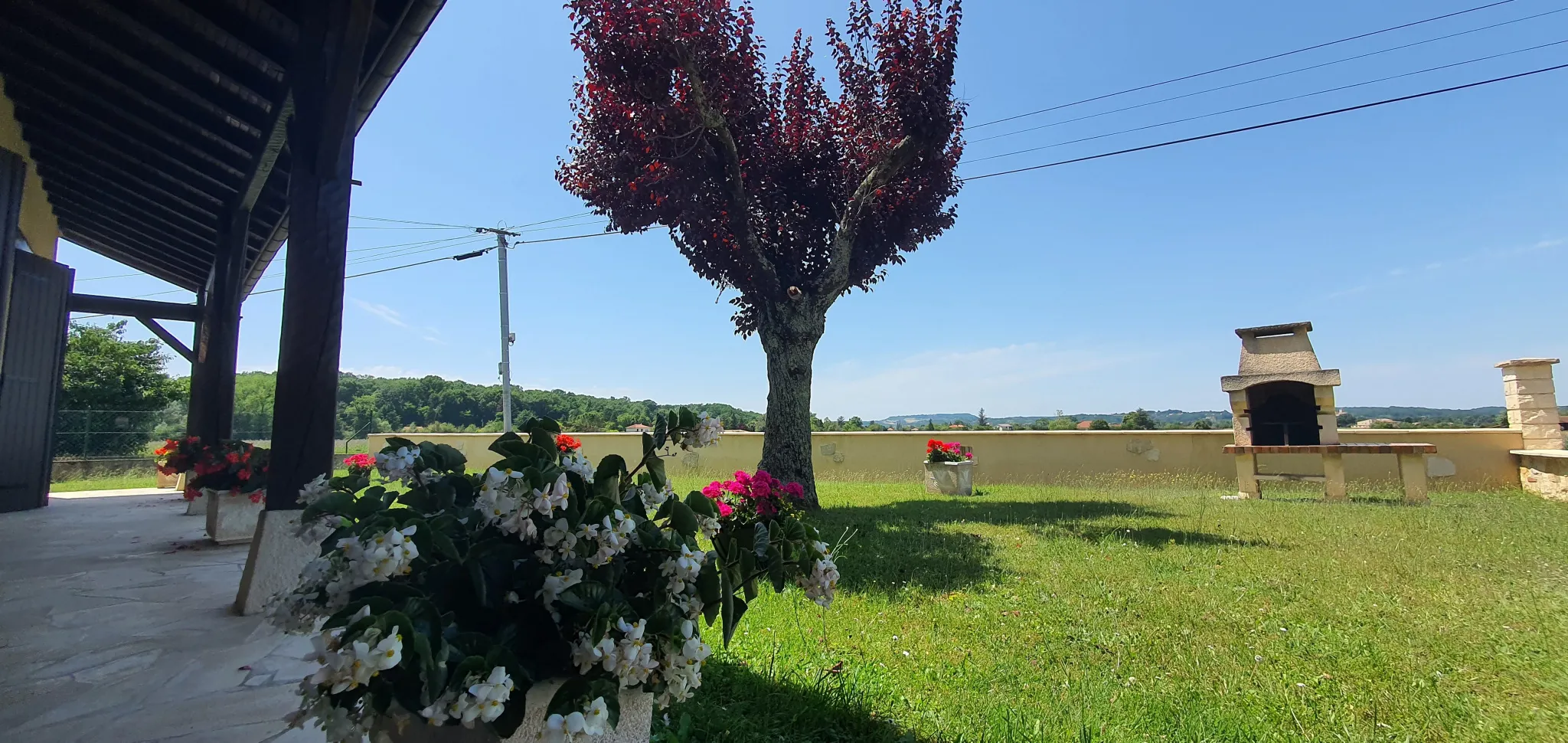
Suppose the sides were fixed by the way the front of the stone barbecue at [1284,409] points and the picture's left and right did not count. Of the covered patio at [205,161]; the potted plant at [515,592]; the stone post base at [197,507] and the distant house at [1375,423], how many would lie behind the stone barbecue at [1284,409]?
1

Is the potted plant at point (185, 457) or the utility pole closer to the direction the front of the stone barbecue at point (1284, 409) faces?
the potted plant

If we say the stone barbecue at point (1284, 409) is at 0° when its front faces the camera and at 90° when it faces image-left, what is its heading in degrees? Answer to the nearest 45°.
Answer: approximately 0°

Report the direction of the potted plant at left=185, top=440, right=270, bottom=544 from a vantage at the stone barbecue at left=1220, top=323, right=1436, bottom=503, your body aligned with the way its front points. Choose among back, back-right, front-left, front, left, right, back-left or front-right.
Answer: front-right

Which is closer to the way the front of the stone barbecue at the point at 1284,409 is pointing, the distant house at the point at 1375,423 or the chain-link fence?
the chain-link fence

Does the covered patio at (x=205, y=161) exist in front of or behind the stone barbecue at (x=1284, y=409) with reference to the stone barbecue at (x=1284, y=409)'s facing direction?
in front

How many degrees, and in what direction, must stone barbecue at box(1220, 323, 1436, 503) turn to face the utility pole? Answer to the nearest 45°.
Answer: approximately 90° to its right

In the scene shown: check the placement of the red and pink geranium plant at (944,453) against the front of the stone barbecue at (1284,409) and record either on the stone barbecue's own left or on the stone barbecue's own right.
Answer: on the stone barbecue's own right

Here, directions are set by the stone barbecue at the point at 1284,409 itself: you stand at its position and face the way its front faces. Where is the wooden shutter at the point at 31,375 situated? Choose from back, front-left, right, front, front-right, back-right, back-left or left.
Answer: front-right

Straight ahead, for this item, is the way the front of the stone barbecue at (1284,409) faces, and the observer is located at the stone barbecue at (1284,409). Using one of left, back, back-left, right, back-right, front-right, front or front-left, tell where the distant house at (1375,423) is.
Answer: back
